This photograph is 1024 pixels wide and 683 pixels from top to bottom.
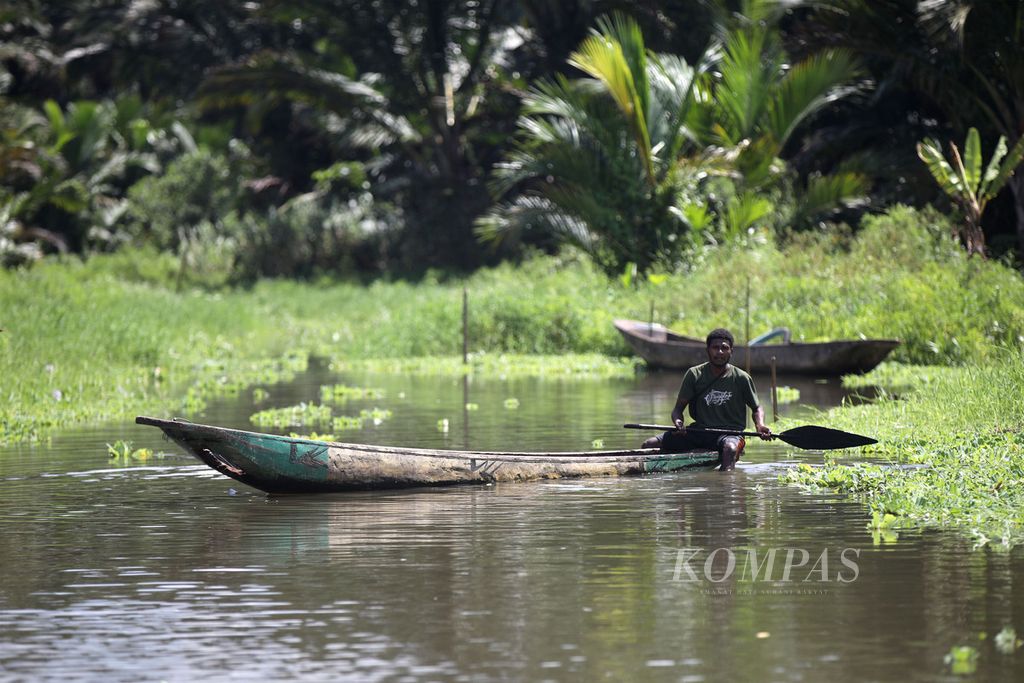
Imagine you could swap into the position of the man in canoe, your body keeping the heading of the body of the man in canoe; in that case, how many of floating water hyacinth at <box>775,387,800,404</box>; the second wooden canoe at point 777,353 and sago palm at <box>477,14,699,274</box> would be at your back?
3

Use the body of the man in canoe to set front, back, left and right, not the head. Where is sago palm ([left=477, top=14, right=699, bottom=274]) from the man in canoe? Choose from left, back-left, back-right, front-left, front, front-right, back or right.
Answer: back

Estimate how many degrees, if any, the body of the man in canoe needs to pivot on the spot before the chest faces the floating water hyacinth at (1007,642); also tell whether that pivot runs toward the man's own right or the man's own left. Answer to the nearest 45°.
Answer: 0° — they already face it

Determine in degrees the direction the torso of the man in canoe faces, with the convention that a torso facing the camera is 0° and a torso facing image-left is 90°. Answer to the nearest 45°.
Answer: approximately 0°

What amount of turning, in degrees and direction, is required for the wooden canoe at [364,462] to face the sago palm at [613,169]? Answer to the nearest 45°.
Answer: approximately 90° to its right

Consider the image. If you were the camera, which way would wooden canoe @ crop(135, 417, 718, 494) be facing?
facing to the left of the viewer

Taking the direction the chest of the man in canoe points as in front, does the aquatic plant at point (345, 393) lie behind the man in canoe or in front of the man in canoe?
behind

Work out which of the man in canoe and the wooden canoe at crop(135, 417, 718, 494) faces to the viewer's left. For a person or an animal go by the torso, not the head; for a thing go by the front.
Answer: the wooden canoe

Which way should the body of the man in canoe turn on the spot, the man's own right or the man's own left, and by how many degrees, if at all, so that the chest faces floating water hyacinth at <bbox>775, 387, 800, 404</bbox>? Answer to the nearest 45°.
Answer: approximately 180°

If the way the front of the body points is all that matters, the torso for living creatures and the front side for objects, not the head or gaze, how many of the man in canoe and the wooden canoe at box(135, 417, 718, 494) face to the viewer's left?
1

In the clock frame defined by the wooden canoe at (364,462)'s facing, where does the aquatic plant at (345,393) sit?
The aquatic plant is roughly at 3 o'clock from the wooden canoe.
